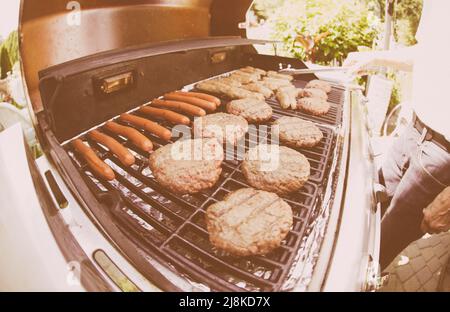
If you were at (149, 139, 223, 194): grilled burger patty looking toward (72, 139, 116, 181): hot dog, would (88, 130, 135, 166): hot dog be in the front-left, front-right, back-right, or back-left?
front-right

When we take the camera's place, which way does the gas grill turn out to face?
facing the viewer and to the right of the viewer

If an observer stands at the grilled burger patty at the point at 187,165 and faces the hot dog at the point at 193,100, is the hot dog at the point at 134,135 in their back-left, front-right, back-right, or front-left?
front-left

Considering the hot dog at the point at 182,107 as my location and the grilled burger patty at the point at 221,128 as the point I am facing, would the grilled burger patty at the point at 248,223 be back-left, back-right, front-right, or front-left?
front-right
